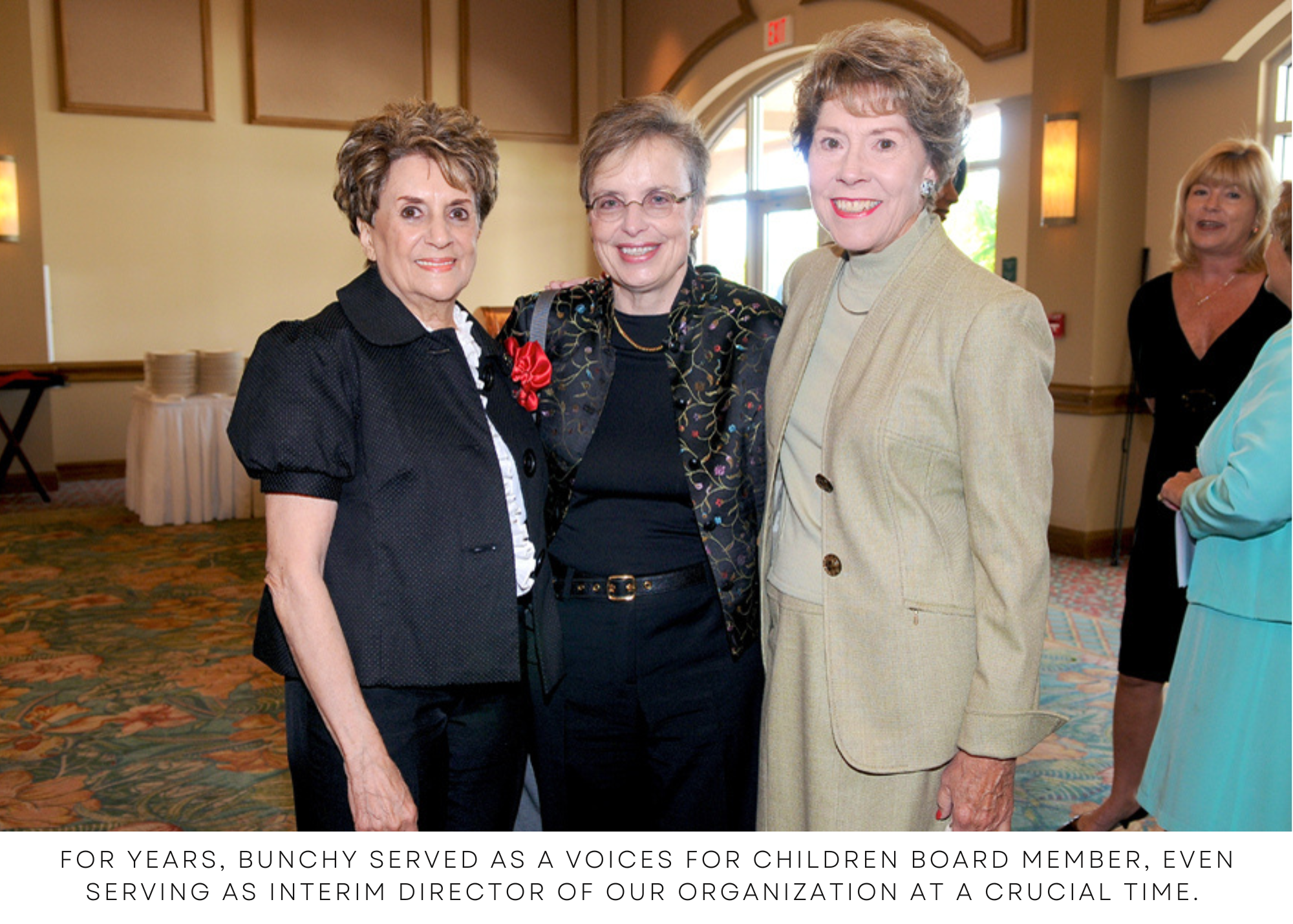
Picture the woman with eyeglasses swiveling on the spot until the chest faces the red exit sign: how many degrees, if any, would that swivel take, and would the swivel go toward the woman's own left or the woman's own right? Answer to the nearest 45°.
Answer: approximately 180°

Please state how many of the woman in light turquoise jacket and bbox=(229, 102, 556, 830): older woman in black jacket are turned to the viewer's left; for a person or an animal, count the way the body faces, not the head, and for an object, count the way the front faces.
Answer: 1

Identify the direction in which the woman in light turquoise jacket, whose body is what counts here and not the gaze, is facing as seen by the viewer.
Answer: to the viewer's left

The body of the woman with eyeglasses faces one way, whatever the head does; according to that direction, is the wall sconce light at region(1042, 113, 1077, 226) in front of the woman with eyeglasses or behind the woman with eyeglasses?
behind

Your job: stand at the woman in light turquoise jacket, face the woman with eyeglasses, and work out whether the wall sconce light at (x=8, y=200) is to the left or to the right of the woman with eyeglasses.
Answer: right

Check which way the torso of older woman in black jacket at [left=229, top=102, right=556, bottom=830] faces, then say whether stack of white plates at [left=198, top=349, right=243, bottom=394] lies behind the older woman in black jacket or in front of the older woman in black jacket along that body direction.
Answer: behind

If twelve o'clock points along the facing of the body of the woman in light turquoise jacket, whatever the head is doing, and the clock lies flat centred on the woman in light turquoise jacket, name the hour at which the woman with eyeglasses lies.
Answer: The woman with eyeglasses is roughly at 11 o'clock from the woman in light turquoise jacket.

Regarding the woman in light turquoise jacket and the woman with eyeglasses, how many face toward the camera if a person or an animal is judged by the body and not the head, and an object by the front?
1

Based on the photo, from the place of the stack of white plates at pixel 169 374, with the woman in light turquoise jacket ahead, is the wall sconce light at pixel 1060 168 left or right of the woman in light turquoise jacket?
left
